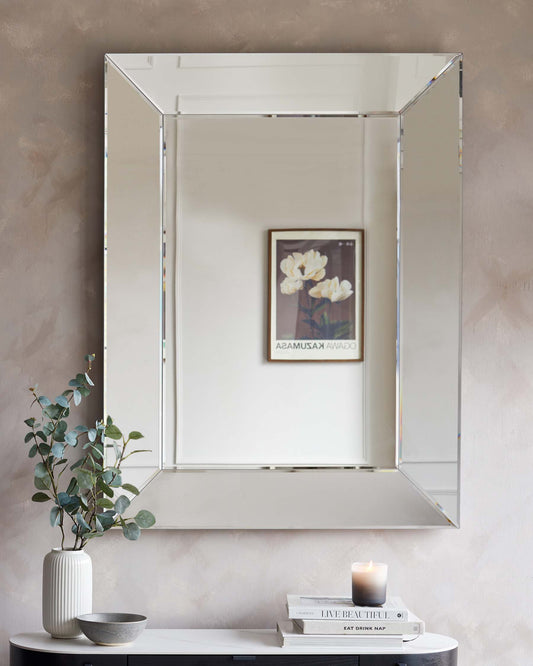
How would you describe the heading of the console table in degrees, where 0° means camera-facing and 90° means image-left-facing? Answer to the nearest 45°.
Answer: approximately 0°

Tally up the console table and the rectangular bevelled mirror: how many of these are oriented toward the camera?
2
